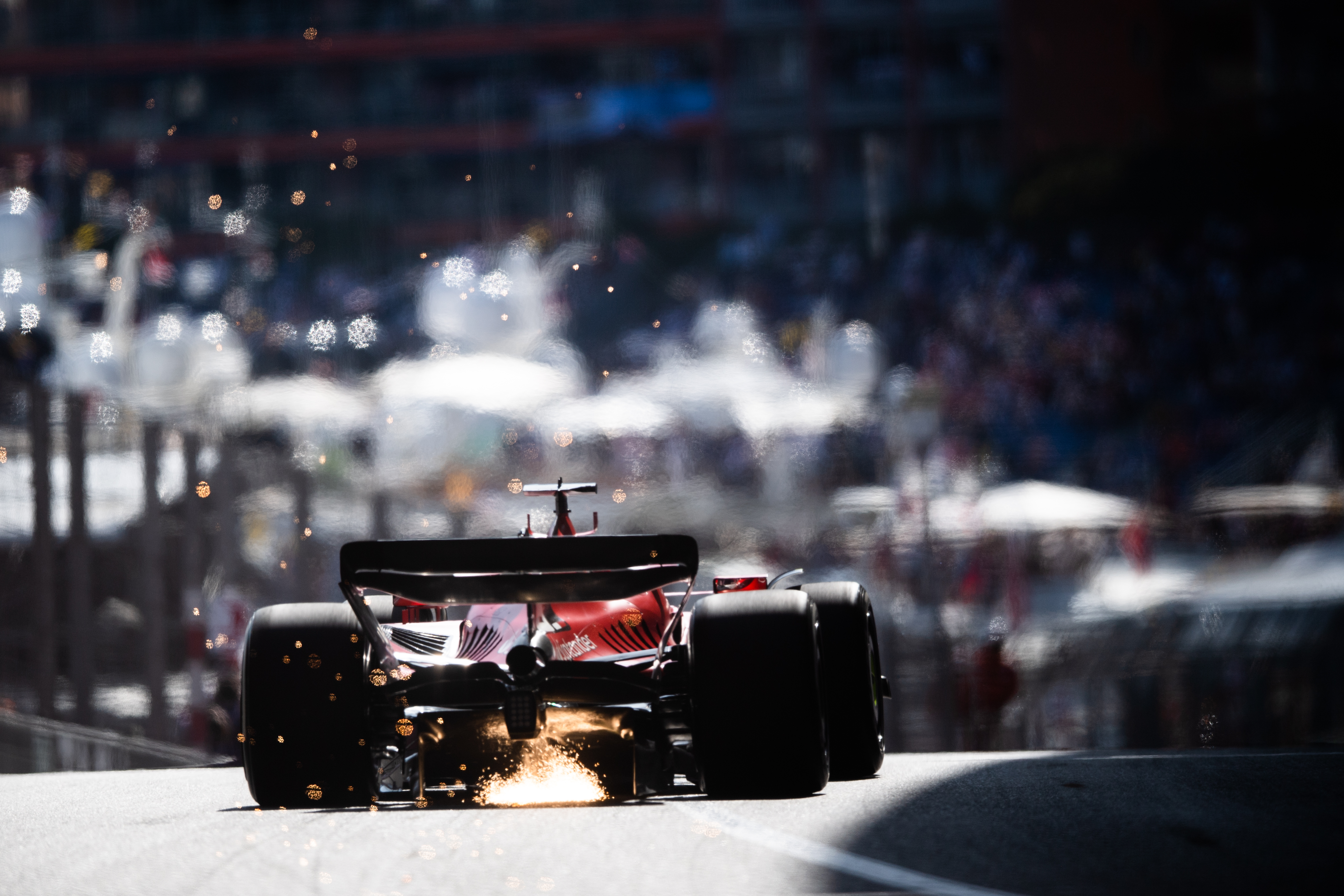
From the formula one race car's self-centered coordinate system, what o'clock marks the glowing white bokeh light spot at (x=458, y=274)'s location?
The glowing white bokeh light spot is roughly at 12 o'clock from the formula one race car.

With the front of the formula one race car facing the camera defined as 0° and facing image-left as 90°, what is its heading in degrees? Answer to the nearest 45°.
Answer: approximately 180°
